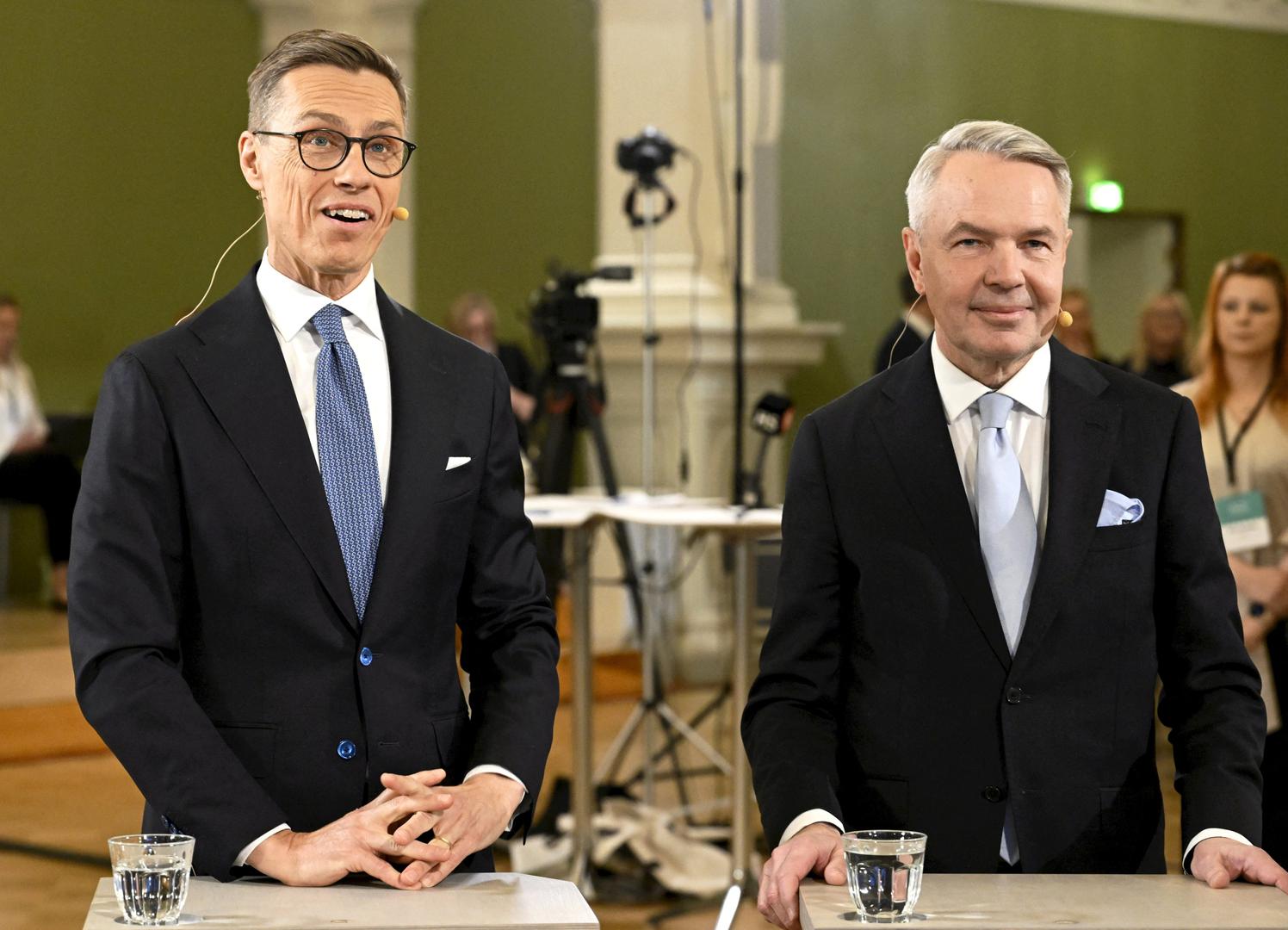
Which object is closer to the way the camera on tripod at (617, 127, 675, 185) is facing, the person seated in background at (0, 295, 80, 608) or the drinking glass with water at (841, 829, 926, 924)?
the drinking glass with water

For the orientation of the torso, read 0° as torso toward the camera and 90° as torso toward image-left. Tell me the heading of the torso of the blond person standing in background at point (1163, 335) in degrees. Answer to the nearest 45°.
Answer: approximately 0°

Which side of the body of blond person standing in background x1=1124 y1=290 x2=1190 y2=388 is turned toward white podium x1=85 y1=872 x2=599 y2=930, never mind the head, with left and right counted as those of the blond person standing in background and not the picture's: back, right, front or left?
front

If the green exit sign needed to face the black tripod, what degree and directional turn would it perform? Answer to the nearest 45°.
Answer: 0° — it already faces it

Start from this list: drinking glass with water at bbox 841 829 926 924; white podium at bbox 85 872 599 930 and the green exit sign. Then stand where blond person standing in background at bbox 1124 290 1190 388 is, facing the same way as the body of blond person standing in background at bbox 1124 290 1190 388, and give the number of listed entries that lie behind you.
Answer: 1

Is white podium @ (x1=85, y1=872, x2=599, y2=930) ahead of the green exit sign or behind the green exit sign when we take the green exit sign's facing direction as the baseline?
ahead

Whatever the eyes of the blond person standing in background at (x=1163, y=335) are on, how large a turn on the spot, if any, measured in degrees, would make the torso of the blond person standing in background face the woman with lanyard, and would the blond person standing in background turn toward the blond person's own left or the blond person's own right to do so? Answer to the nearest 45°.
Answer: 0° — they already face them

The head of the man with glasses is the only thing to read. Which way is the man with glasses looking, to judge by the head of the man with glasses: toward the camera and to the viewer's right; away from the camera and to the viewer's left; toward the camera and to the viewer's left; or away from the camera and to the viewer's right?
toward the camera and to the viewer's right

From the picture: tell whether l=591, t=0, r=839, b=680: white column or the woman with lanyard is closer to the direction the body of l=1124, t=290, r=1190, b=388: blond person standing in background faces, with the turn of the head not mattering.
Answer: the woman with lanyard
